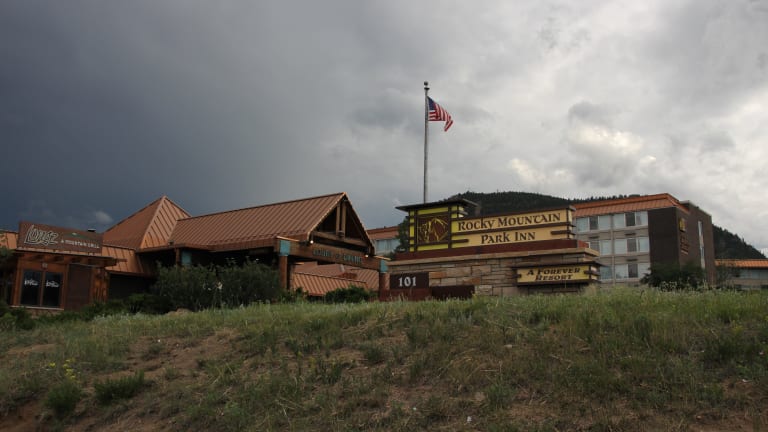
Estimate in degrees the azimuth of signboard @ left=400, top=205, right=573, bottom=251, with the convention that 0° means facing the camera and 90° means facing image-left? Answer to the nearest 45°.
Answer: approximately 45°

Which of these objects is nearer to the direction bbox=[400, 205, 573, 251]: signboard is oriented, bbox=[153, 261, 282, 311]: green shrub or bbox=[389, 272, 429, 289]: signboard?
the signboard

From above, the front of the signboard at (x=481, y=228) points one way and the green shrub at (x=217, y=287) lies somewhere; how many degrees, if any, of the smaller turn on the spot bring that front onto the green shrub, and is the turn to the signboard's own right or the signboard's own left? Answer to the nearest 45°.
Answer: approximately 45° to the signboard's own right

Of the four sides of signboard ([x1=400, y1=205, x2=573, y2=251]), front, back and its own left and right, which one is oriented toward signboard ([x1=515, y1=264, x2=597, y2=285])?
left

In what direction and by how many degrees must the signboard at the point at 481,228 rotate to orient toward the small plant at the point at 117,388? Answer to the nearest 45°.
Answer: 0° — it already faces it

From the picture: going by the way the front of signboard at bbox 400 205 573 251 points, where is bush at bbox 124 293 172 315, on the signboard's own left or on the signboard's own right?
on the signboard's own right
